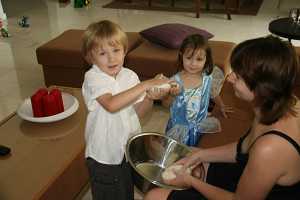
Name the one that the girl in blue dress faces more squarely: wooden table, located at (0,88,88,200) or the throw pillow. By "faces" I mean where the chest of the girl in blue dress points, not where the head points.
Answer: the wooden table

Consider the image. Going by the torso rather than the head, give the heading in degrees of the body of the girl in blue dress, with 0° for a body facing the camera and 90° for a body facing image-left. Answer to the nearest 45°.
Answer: approximately 0°

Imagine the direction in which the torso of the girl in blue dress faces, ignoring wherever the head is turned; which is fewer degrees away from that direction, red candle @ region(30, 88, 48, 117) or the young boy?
the young boy

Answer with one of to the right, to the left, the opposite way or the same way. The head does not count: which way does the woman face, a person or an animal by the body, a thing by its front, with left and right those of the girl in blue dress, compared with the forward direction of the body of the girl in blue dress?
to the right

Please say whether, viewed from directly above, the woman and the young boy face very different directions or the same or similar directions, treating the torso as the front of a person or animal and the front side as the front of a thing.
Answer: very different directions

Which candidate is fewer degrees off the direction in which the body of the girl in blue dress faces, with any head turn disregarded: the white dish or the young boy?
the young boy

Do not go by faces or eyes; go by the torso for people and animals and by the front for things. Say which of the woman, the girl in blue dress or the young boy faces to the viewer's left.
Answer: the woman

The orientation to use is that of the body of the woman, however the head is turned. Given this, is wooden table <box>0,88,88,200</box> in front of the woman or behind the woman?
in front

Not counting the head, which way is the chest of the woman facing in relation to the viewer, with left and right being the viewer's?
facing to the left of the viewer

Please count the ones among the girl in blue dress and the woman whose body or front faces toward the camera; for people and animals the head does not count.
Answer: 1

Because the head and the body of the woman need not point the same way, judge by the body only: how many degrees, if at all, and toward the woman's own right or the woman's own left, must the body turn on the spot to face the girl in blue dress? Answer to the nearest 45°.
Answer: approximately 45° to the woman's own right

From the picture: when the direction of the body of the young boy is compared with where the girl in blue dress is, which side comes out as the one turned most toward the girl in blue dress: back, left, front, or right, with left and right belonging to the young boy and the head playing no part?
left
